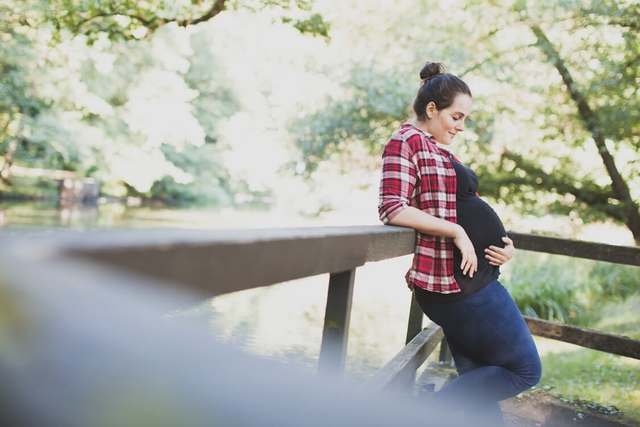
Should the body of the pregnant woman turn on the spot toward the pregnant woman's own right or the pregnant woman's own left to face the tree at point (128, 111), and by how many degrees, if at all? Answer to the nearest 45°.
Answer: approximately 135° to the pregnant woman's own left

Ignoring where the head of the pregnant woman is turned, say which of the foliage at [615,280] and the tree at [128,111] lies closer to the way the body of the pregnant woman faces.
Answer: the foliage

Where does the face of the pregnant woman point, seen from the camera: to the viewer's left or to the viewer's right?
to the viewer's right

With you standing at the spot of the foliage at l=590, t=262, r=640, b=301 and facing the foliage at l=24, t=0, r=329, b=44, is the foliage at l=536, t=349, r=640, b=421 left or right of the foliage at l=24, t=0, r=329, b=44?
left

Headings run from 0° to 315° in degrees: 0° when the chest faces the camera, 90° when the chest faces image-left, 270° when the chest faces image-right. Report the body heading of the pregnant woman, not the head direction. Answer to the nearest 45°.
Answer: approximately 270°

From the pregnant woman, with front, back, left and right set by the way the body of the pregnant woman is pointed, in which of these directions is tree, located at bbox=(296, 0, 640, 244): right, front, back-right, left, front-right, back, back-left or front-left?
left

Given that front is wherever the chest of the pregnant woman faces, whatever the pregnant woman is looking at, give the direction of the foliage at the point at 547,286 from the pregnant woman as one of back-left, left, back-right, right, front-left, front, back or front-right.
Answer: left

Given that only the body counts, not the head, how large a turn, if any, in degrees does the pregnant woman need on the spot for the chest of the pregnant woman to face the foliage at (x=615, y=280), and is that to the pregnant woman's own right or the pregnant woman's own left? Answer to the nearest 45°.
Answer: approximately 90° to the pregnant woman's own left
